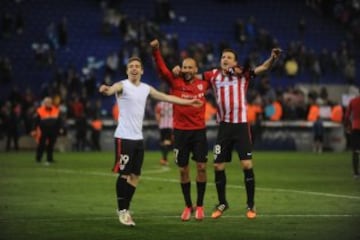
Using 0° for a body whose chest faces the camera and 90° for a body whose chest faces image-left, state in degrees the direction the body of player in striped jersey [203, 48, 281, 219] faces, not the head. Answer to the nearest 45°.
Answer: approximately 0°

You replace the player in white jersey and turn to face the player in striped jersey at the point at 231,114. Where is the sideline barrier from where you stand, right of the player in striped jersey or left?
left

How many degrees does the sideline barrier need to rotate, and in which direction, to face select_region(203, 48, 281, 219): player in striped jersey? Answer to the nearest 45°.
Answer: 0° — it already faces them

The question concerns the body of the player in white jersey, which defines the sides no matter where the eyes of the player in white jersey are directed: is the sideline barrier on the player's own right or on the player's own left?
on the player's own left

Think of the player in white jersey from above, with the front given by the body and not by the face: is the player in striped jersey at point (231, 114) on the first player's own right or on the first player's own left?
on the first player's own left

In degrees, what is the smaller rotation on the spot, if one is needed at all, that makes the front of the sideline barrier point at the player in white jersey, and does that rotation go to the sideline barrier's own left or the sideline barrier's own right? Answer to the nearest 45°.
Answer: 0° — it already faces them

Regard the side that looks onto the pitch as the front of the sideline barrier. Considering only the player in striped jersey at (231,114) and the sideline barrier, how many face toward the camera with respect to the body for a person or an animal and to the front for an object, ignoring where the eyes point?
2

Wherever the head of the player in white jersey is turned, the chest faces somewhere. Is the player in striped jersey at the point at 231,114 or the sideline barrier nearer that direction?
the player in striped jersey

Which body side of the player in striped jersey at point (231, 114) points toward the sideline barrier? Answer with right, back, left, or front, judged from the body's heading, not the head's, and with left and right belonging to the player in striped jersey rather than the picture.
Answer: back
